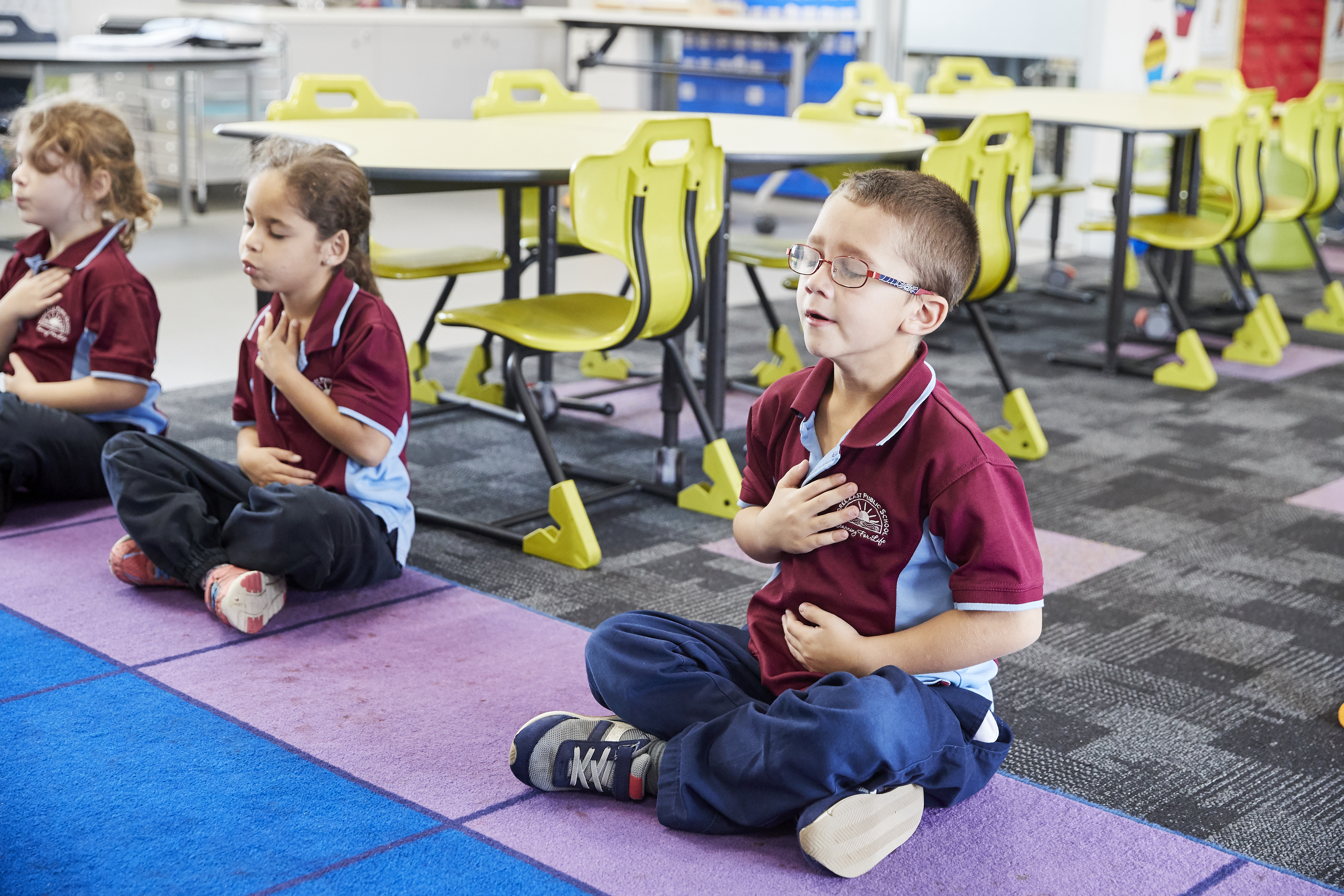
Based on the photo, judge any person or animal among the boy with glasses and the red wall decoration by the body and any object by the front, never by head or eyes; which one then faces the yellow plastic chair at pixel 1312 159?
the red wall decoration

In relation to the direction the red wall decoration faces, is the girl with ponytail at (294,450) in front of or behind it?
in front

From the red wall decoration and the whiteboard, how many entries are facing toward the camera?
2

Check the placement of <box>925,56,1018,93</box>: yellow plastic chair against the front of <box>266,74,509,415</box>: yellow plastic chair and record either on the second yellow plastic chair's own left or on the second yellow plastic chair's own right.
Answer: on the second yellow plastic chair's own left

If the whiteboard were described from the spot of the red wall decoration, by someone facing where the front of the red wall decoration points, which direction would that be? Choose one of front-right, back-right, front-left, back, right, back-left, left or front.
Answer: front-right

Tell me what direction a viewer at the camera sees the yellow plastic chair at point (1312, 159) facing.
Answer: facing away from the viewer and to the left of the viewer

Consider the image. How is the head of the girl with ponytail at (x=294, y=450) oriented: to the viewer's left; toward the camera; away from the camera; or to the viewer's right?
to the viewer's left

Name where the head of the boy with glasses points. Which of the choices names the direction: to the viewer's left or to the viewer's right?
to the viewer's left

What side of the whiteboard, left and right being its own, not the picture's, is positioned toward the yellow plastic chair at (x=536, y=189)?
front

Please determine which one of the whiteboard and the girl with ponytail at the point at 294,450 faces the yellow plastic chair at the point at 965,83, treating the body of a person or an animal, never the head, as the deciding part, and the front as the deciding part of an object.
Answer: the whiteboard

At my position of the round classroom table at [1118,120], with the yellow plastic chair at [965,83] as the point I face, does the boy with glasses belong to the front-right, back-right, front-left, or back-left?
back-left

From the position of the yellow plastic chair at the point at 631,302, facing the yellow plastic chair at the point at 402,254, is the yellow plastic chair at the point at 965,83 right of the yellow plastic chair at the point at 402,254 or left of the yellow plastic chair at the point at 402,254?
right

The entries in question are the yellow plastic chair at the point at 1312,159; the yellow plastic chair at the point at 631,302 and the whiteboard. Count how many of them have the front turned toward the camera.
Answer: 1
